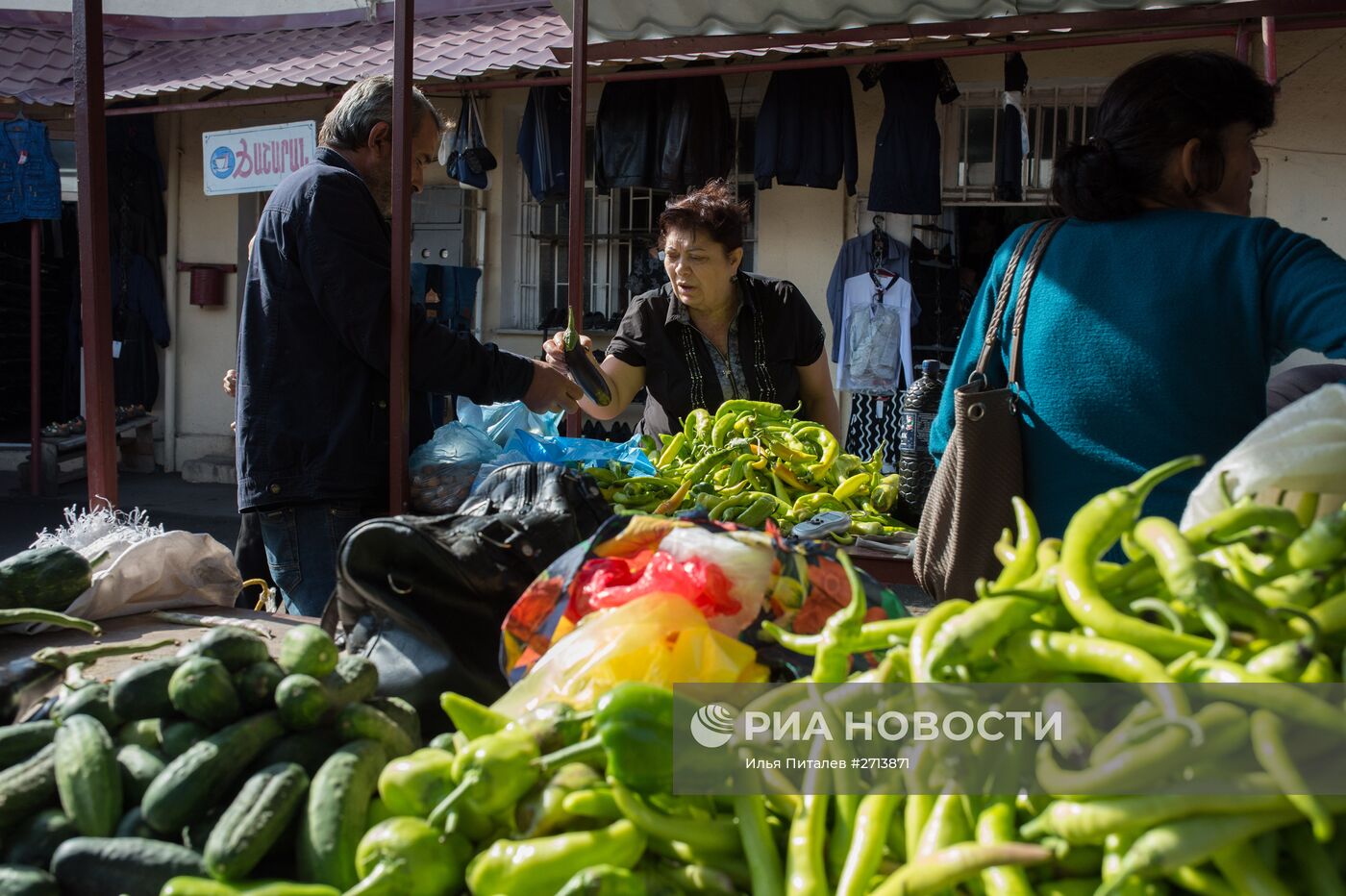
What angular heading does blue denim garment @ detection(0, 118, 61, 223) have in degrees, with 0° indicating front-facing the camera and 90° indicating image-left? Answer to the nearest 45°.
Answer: approximately 0°

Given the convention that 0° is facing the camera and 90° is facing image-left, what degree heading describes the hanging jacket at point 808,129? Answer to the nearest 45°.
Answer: approximately 0°

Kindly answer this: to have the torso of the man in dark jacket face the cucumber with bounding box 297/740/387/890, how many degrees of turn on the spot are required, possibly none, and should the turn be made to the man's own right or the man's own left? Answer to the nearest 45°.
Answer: approximately 90° to the man's own right

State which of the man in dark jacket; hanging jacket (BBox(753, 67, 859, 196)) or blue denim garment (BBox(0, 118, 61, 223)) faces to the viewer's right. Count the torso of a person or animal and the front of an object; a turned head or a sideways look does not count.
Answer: the man in dark jacket

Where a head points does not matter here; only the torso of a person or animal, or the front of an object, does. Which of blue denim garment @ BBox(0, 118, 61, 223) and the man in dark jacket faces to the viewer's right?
the man in dark jacket

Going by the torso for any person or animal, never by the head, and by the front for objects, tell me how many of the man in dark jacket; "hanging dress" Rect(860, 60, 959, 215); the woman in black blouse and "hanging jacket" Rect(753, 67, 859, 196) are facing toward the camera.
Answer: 3

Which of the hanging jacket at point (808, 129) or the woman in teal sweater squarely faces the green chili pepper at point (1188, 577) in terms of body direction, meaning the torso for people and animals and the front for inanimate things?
the hanging jacket

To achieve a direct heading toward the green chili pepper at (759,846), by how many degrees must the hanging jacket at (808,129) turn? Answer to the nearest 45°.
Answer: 0° — it already faces it

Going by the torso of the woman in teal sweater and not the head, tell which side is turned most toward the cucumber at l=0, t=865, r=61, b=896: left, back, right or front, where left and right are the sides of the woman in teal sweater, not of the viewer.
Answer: back

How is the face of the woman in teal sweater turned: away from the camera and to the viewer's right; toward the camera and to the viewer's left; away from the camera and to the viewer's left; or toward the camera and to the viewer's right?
away from the camera and to the viewer's right

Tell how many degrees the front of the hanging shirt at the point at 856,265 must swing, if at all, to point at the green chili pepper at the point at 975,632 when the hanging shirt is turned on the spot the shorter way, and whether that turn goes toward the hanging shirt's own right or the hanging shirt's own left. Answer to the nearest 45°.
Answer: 0° — it already faces it
